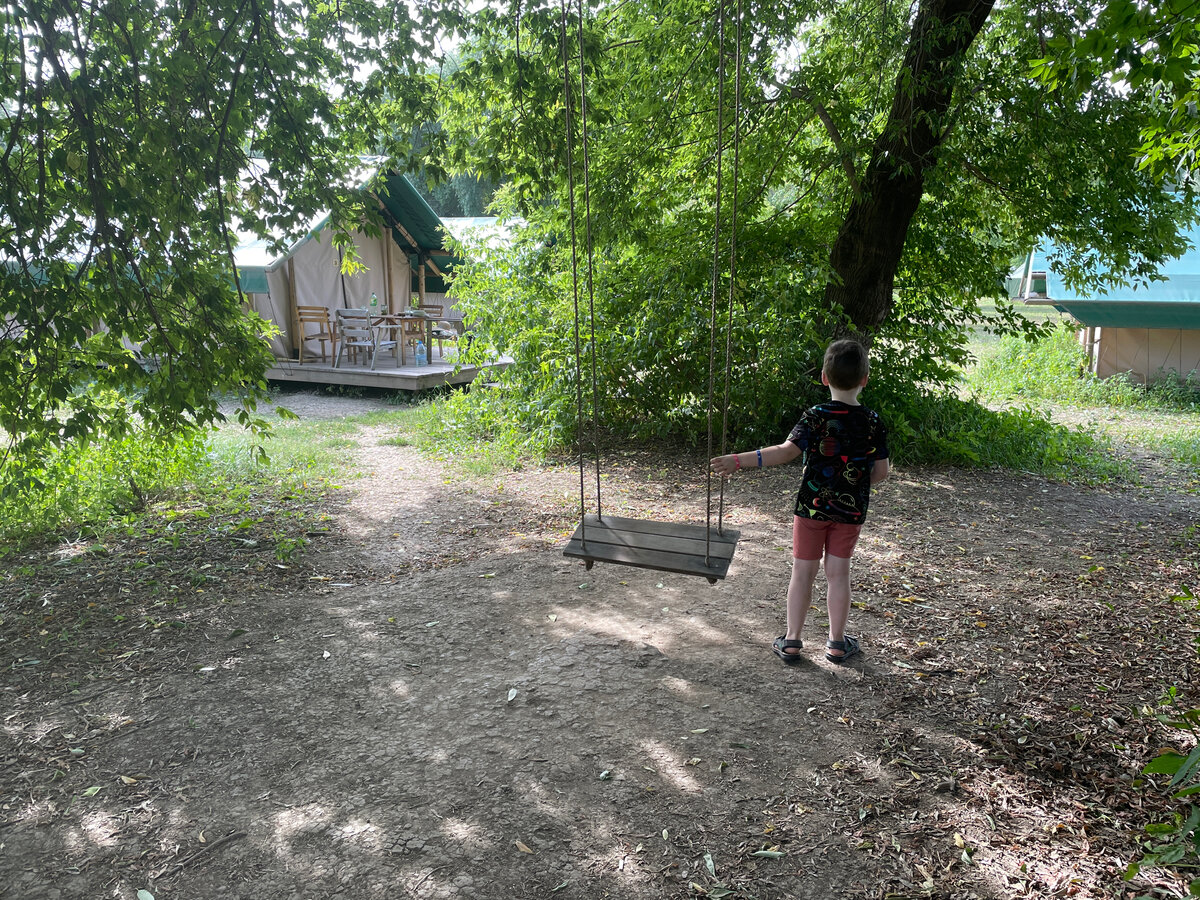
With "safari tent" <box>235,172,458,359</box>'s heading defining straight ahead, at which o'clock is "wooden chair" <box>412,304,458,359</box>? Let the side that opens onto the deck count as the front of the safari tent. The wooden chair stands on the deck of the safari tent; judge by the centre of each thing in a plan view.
The wooden chair is roughly at 12 o'clock from the safari tent.

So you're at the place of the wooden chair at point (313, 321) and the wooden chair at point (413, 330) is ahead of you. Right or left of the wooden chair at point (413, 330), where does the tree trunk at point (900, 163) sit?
right

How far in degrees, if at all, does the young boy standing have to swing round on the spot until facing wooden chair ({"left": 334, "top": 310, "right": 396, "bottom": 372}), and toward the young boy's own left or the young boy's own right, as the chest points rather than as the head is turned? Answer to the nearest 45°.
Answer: approximately 45° to the young boy's own left

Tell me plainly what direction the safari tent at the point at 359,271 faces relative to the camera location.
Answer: facing the viewer and to the right of the viewer

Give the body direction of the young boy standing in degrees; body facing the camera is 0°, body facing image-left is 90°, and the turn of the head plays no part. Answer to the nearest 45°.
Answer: approximately 180°

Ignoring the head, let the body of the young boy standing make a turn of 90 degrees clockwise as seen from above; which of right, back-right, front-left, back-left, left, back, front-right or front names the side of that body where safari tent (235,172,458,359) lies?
back-left

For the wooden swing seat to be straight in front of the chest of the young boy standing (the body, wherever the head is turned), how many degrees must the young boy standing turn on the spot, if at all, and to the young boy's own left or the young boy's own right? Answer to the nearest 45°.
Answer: approximately 90° to the young boy's own left

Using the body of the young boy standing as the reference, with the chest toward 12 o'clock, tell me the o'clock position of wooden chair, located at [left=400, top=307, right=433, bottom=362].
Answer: The wooden chair is roughly at 11 o'clock from the young boy standing.

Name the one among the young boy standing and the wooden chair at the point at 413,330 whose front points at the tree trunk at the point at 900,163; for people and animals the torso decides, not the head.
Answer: the young boy standing

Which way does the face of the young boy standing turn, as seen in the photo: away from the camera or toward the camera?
away from the camera

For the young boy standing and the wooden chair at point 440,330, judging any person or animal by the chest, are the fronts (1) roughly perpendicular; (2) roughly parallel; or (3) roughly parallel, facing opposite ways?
roughly perpendicular

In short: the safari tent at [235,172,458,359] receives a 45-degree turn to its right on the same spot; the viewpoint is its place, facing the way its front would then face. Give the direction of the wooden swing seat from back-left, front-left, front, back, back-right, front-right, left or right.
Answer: front

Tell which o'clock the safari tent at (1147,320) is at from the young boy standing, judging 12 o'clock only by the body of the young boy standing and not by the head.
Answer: The safari tent is roughly at 1 o'clock from the young boy standing.
